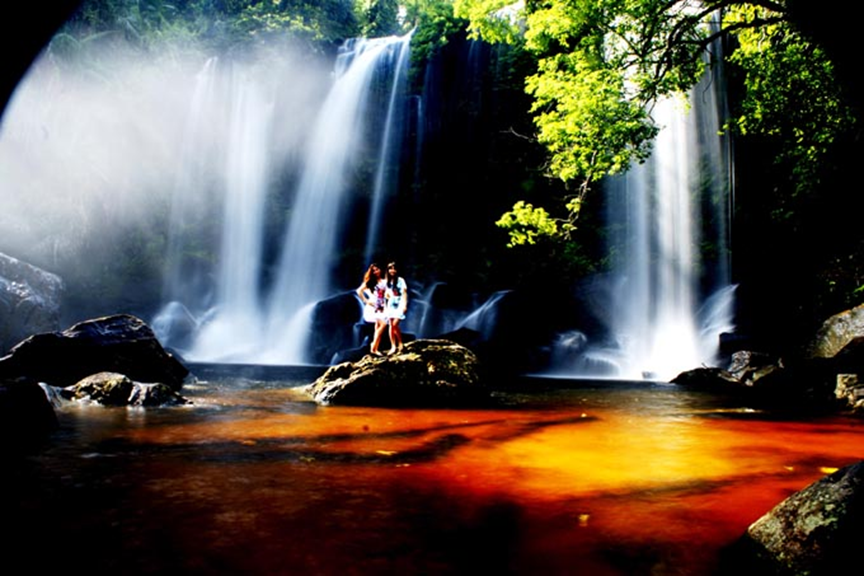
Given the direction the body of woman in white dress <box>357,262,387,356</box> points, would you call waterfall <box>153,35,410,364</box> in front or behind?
behind

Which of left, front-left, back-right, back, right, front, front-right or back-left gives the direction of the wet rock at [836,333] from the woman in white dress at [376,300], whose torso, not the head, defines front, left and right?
front-left

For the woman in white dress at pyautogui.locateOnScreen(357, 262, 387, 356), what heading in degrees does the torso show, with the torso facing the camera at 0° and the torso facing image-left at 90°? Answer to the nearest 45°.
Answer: approximately 315°

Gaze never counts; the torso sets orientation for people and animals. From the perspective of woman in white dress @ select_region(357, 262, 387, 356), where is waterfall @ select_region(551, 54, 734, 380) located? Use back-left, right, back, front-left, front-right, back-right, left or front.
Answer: left

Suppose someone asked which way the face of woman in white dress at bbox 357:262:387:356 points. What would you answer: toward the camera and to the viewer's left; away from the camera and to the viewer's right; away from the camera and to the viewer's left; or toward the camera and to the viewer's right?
toward the camera and to the viewer's right

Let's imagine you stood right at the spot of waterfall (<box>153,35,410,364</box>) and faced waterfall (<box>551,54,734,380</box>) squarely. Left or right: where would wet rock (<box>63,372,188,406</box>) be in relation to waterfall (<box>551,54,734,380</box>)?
right

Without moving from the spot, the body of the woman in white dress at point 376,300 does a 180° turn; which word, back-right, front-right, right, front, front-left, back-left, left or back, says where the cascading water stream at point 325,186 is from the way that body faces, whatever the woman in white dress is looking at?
front-right

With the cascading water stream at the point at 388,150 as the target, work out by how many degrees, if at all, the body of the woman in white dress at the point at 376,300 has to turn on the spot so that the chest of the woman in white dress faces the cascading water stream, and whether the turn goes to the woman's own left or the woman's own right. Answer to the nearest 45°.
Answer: approximately 135° to the woman's own left
